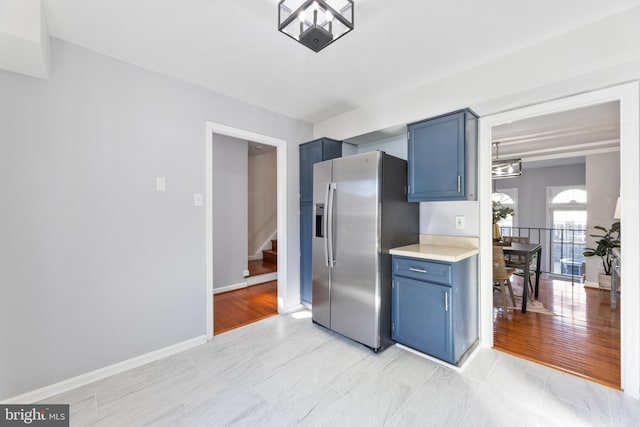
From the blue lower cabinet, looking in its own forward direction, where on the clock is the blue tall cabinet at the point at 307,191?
The blue tall cabinet is roughly at 2 o'clock from the blue lower cabinet.

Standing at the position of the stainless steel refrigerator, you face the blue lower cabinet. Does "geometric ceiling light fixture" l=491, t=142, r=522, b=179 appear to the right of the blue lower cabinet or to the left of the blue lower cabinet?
left

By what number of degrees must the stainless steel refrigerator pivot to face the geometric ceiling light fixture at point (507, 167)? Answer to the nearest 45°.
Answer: approximately 180°

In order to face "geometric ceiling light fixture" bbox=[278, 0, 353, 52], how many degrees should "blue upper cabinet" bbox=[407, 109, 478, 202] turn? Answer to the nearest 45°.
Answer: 0° — it already faces it

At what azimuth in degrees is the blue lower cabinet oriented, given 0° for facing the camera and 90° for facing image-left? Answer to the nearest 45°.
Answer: approximately 45°

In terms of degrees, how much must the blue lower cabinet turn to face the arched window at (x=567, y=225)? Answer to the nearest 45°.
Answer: approximately 180°

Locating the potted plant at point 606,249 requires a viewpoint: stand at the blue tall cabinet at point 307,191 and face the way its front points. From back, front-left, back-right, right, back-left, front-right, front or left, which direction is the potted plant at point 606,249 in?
back-left
